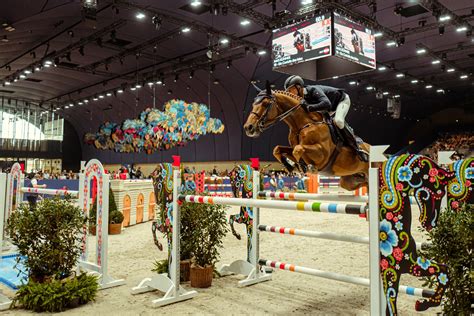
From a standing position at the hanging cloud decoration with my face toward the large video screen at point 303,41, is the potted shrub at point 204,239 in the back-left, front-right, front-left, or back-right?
front-right

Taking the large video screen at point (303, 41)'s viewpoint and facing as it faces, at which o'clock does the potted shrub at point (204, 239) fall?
The potted shrub is roughly at 11 o'clock from the large video screen.

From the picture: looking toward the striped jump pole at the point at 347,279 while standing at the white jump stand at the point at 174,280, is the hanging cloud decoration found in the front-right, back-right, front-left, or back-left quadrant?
back-left

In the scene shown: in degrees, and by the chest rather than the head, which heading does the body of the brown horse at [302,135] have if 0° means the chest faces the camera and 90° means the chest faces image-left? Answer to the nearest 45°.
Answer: approximately 45°

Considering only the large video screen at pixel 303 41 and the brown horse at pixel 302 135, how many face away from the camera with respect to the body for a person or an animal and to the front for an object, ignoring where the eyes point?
0

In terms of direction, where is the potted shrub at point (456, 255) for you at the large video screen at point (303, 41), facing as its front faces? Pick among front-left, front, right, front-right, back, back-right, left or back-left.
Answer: front-left

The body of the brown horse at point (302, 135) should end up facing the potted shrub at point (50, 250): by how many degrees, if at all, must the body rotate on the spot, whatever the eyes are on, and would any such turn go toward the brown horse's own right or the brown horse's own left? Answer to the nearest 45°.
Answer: approximately 45° to the brown horse's own right

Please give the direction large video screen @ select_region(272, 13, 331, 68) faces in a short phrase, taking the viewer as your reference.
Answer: facing the viewer and to the left of the viewer

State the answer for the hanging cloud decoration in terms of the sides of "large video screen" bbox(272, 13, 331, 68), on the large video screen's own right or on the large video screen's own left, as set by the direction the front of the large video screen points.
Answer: on the large video screen's own right

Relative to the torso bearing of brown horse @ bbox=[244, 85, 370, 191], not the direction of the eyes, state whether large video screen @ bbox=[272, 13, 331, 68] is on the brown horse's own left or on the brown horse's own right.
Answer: on the brown horse's own right
